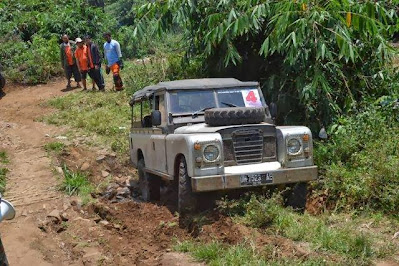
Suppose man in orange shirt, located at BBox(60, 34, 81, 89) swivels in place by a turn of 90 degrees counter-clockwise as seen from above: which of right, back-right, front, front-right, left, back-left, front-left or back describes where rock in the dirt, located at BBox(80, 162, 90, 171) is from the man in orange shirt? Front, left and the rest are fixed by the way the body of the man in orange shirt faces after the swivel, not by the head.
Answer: right

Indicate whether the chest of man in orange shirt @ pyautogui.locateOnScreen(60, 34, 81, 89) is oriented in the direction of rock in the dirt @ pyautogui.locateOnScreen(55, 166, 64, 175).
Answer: yes

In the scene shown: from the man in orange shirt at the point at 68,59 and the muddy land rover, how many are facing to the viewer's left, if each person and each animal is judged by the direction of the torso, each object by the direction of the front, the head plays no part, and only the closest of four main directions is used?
0

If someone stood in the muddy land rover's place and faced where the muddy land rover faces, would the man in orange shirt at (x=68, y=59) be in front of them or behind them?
behind

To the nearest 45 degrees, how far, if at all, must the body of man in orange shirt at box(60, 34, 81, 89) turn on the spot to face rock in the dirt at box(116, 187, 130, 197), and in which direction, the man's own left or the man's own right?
0° — they already face it

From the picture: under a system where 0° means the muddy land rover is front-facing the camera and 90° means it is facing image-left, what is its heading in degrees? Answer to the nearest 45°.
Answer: approximately 315°

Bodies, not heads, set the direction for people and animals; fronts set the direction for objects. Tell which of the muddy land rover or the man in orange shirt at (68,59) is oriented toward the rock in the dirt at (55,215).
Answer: the man in orange shirt

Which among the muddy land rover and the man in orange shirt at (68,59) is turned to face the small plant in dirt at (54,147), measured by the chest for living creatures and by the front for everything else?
the man in orange shirt

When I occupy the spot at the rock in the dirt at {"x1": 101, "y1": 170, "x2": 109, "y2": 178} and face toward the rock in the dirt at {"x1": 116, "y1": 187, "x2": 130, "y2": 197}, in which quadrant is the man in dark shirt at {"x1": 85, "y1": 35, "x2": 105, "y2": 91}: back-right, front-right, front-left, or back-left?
back-left

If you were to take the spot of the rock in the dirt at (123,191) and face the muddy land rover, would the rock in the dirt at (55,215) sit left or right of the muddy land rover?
right

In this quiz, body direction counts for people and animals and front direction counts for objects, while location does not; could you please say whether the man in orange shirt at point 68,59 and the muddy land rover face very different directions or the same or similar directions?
same or similar directions

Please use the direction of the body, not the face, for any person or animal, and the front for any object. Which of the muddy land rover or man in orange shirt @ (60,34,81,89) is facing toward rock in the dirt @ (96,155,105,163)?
the man in orange shirt

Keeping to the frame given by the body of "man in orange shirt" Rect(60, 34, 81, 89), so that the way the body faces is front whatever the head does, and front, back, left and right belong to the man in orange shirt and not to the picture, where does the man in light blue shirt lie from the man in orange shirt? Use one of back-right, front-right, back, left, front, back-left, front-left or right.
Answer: front-left

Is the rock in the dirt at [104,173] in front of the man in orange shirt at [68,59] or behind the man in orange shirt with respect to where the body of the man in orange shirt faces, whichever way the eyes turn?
in front

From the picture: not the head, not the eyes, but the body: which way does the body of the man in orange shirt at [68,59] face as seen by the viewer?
toward the camera

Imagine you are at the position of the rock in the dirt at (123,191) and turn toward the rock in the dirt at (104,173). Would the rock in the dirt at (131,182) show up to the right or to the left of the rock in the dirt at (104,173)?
right

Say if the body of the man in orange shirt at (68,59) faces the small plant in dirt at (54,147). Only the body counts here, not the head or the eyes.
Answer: yes

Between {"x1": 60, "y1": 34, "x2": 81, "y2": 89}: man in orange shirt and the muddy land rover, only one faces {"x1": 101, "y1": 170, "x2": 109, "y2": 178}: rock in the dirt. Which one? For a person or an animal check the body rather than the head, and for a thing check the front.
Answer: the man in orange shirt

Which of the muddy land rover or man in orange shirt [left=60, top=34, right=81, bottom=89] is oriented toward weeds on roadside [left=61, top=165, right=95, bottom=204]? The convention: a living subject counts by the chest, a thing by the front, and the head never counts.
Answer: the man in orange shirt
